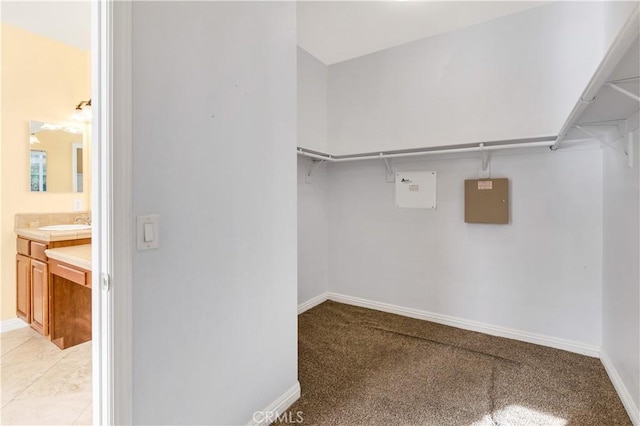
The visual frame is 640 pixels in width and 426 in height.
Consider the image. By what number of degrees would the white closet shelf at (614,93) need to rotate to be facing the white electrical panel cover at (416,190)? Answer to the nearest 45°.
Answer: approximately 45° to its right

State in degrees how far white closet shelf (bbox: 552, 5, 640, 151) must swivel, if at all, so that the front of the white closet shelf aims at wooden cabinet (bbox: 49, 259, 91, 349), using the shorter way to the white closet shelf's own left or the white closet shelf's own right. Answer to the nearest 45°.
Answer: approximately 45° to the white closet shelf's own left

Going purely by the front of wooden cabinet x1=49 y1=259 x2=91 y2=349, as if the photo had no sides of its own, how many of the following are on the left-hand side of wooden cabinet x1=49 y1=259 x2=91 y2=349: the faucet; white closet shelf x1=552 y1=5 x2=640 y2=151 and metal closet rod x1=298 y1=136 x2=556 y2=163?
2

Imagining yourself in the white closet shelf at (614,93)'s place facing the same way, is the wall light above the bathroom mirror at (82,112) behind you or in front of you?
in front

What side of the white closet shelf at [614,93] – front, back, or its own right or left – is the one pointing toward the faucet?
front

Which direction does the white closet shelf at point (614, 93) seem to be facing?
to the viewer's left

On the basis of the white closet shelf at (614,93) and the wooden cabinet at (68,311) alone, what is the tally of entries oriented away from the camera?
0
